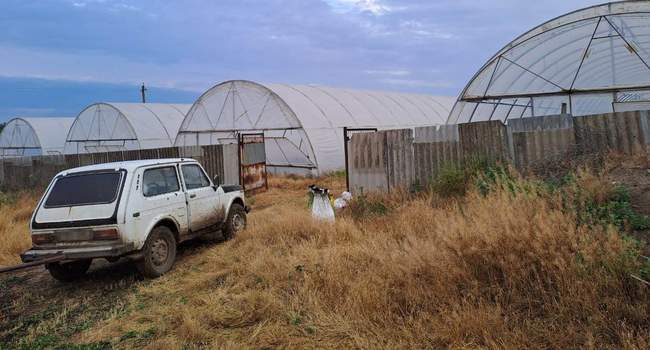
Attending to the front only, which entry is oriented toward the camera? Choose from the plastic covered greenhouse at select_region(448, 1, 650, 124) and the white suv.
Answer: the plastic covered greenhouse

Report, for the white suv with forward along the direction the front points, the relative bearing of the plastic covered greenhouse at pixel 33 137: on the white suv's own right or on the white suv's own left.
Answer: on the white suv's own left

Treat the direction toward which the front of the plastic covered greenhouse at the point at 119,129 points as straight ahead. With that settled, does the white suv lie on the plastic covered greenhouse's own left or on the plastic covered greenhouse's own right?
on the plastic covered greenhouse's own left

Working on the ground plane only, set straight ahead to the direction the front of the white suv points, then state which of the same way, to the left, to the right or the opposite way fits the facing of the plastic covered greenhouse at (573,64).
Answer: the opposite way

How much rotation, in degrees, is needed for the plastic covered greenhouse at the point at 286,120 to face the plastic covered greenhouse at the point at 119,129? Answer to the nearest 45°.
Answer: approximately 90° to its right

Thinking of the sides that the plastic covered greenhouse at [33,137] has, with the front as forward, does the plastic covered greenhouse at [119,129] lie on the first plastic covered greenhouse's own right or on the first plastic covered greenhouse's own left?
on the first plastic covered greenhouse's own left

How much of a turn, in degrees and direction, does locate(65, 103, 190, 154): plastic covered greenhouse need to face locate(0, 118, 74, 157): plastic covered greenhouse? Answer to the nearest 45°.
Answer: approximately 90° to its right

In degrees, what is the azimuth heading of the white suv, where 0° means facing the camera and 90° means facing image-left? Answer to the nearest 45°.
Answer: approximately 225°

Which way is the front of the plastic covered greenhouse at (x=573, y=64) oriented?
toward the camera

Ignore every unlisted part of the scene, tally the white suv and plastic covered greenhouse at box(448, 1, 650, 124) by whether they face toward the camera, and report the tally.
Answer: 1

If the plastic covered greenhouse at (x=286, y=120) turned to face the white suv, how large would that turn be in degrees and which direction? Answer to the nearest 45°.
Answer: approximately 45° to its left

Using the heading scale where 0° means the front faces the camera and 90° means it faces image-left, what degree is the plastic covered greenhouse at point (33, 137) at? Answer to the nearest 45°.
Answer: approximately 45°

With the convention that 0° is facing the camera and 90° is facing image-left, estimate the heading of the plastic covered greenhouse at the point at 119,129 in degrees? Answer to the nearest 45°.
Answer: approximately 45°

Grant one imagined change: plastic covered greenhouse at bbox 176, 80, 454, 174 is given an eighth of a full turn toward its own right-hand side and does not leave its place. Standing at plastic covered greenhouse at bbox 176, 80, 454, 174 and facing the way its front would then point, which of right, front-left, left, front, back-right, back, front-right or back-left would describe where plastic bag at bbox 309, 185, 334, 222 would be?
left

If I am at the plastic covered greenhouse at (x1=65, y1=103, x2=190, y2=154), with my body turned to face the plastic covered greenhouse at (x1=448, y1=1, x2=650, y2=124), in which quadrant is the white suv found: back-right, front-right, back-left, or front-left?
front-right
